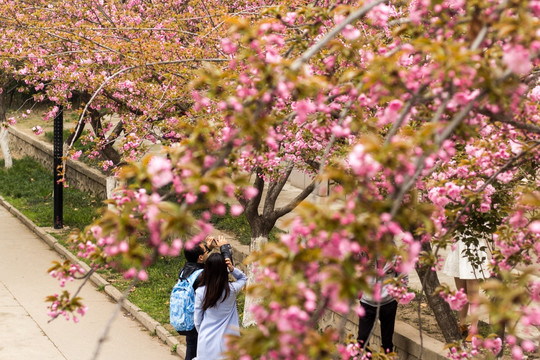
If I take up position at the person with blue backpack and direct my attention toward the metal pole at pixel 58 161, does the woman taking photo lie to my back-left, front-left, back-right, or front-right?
back-right

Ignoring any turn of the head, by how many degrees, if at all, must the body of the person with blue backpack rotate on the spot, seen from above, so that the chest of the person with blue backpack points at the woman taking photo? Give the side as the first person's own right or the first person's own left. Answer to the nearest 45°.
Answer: approximately 90° to the first person's own right

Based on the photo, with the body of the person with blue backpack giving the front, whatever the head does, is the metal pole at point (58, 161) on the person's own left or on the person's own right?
on the person's own left

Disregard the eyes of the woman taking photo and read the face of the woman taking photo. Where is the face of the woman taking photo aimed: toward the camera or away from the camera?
away from the camera

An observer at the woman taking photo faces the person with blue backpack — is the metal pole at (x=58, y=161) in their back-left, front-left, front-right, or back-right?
front-right

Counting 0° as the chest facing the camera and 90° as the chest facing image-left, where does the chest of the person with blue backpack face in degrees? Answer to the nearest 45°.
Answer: approximately 225°
